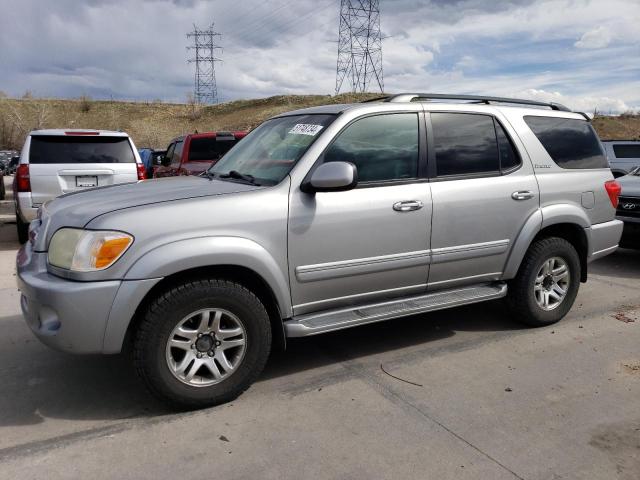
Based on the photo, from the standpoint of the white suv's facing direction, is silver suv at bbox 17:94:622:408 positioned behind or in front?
behind

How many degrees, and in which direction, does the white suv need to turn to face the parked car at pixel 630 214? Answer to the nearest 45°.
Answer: approximately 135° to its right

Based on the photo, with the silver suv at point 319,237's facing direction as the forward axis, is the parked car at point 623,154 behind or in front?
behind

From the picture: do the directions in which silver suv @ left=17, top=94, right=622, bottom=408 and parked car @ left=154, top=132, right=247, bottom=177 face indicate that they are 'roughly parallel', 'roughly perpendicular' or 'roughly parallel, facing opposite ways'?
roughly perpendicular

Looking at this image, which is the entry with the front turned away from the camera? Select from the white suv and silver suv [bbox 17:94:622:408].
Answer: the white suv

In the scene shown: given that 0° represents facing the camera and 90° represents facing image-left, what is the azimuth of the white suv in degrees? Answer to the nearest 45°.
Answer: approximately 180°

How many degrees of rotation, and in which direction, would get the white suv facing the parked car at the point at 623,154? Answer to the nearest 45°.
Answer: approximately 90° to its right

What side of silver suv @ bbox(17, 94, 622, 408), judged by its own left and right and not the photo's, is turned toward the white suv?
right

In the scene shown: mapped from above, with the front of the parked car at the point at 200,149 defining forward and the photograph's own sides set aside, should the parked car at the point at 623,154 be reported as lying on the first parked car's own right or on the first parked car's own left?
on the first parked car's own right

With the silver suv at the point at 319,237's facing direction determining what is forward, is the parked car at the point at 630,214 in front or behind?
behind

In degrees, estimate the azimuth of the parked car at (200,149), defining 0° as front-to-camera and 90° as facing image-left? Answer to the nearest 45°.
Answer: approximately 135°
